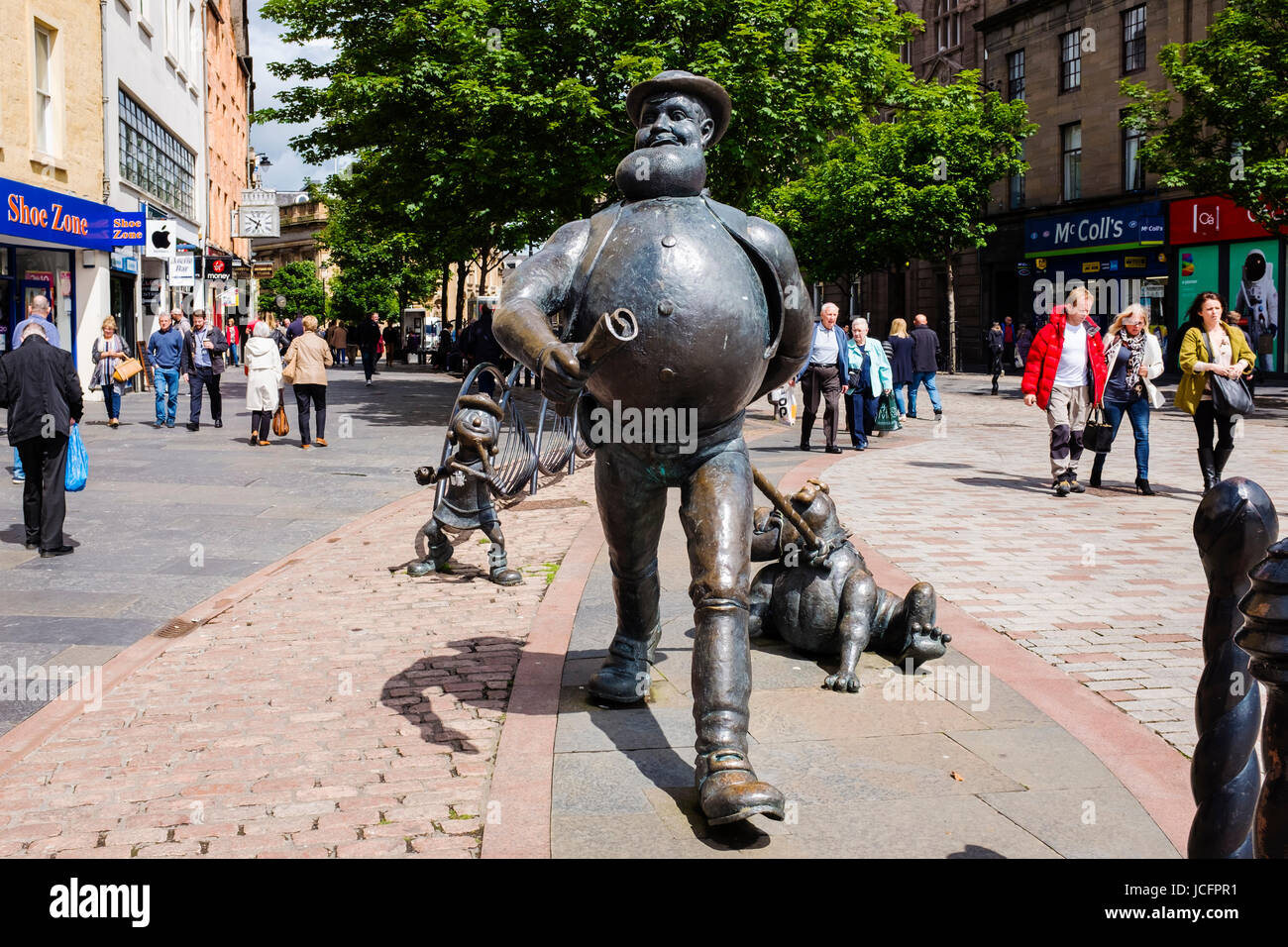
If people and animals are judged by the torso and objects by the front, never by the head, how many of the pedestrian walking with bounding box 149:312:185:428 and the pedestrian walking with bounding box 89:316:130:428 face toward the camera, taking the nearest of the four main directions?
2

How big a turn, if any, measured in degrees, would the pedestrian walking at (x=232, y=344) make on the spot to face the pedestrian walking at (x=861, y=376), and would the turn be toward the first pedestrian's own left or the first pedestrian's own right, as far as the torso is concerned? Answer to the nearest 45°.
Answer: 0° — they already face them

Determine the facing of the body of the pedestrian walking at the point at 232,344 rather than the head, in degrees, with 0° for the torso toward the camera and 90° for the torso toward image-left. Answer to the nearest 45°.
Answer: approximately 0°

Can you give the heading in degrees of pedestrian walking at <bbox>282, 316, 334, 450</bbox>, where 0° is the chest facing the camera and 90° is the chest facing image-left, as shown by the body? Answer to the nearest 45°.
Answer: approximately 180°

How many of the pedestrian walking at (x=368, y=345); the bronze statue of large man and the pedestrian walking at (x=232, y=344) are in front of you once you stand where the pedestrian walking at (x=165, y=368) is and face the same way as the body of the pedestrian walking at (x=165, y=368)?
1

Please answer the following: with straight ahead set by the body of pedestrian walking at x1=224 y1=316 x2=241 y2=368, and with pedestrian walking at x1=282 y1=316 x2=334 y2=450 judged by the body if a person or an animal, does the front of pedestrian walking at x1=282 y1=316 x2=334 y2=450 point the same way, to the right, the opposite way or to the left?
the opposite way
